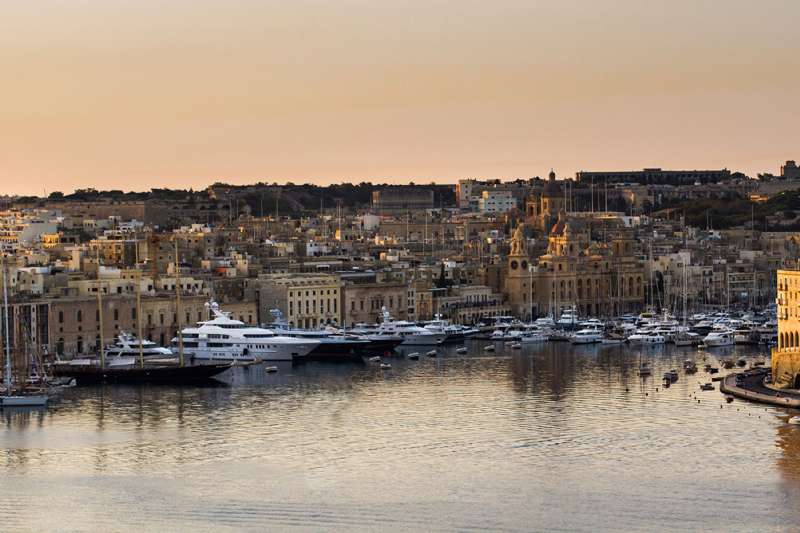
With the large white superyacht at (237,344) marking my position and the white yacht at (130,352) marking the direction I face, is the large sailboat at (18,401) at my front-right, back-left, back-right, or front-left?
front-left

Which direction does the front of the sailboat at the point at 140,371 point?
to the viewer's right

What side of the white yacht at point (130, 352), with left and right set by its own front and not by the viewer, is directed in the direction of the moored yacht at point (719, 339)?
front

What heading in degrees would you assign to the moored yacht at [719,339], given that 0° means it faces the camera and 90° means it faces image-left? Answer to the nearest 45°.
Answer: approximately 45°

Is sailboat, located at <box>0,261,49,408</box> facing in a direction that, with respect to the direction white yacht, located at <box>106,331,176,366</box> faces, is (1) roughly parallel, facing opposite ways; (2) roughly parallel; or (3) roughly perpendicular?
roughly parallel

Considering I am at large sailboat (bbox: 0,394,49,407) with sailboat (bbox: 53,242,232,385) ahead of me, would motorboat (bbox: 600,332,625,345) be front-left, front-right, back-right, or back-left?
front-right

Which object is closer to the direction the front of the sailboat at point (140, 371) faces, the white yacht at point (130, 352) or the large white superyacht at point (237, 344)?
the large white superyacht
